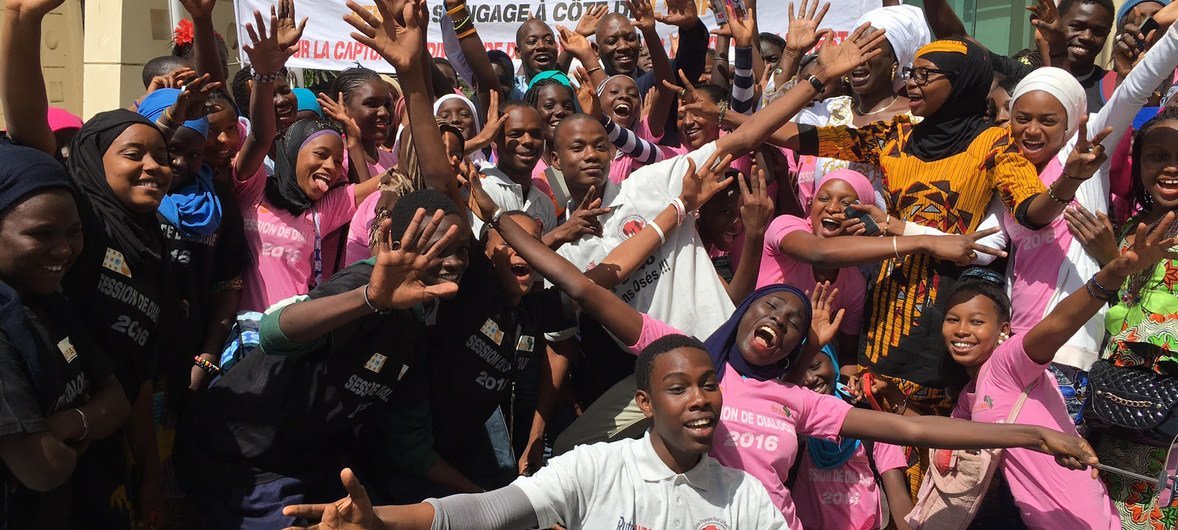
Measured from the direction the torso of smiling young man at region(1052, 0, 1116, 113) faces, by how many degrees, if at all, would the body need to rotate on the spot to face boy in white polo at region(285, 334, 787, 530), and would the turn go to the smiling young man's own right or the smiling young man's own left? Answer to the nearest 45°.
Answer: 0° — they already face them

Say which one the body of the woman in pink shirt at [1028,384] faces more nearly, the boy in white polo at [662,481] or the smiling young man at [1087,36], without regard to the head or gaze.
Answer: the boy in white polo

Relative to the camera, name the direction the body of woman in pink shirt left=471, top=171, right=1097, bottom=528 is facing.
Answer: toward the camera

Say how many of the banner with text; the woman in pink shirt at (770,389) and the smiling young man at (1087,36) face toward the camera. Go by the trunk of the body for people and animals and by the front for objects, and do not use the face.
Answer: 3

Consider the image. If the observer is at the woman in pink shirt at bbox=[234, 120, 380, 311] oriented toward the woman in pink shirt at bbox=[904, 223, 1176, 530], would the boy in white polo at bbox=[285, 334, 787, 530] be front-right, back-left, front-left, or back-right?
front-right

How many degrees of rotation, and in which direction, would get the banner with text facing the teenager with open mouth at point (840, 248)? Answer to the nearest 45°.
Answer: approximately 45° to its left

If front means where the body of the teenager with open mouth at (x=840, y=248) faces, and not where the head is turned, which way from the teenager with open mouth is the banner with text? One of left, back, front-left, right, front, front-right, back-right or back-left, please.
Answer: back

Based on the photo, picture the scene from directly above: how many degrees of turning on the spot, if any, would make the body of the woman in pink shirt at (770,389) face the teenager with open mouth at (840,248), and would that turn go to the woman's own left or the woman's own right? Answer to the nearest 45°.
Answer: approximately 180°

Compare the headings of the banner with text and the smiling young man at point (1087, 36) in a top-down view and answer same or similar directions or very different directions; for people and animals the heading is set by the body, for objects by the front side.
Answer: same or similar directions

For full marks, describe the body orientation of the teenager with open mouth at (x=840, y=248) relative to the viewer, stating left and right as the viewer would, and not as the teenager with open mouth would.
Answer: facing the viewer and to the right of the viewer

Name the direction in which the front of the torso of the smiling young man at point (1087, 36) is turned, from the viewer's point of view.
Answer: toward the camera

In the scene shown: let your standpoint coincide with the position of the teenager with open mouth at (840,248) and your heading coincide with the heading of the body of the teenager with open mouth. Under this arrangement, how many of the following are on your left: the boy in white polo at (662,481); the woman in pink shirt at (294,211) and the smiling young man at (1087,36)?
1

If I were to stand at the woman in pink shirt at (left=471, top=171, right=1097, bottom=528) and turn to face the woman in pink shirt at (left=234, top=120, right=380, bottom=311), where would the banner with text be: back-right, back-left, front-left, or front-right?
front-right
